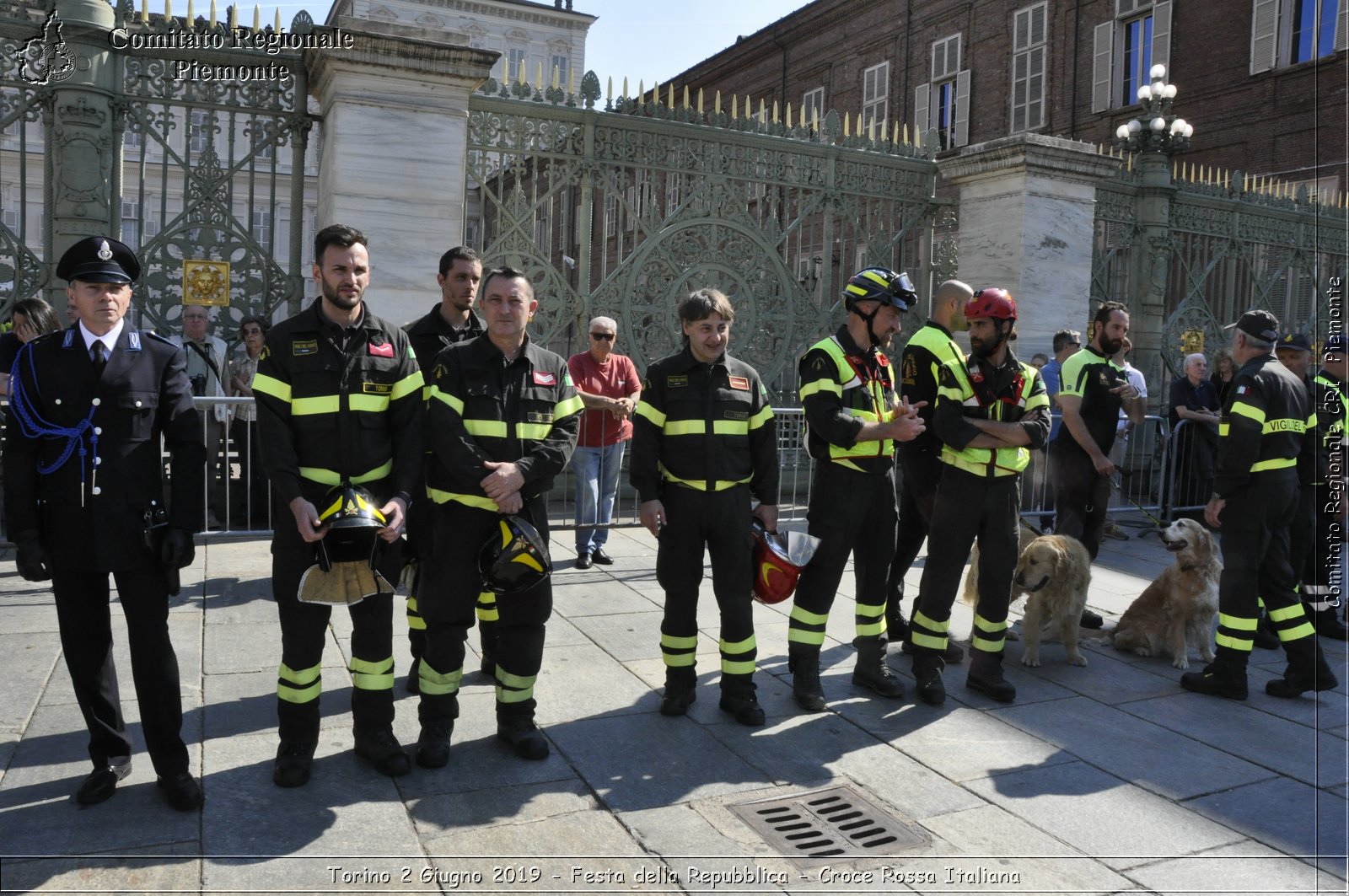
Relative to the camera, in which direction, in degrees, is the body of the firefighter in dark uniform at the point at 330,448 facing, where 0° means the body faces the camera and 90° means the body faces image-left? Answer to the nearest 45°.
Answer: approximately 0°

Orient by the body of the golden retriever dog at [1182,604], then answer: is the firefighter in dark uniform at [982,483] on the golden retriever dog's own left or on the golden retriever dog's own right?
on the golden retriever dog's own right

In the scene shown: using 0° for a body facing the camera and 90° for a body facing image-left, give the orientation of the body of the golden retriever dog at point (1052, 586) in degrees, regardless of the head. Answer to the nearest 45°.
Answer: approximately 0°

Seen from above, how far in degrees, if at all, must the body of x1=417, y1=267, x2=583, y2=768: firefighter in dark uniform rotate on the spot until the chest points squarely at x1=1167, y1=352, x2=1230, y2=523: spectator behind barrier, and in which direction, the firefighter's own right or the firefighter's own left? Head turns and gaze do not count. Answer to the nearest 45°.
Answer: approximately 135° to the firefighter's own left

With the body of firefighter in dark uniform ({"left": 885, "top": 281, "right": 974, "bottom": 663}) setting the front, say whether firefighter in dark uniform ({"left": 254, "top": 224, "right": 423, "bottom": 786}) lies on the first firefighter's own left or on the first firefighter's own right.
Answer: on the first firefighter's own right

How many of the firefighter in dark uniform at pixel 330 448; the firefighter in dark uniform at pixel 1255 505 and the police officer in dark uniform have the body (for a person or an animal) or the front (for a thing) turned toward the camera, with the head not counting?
2

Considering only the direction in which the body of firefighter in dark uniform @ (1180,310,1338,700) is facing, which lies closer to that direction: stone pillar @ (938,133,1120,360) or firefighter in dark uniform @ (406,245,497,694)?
the stone pillar
